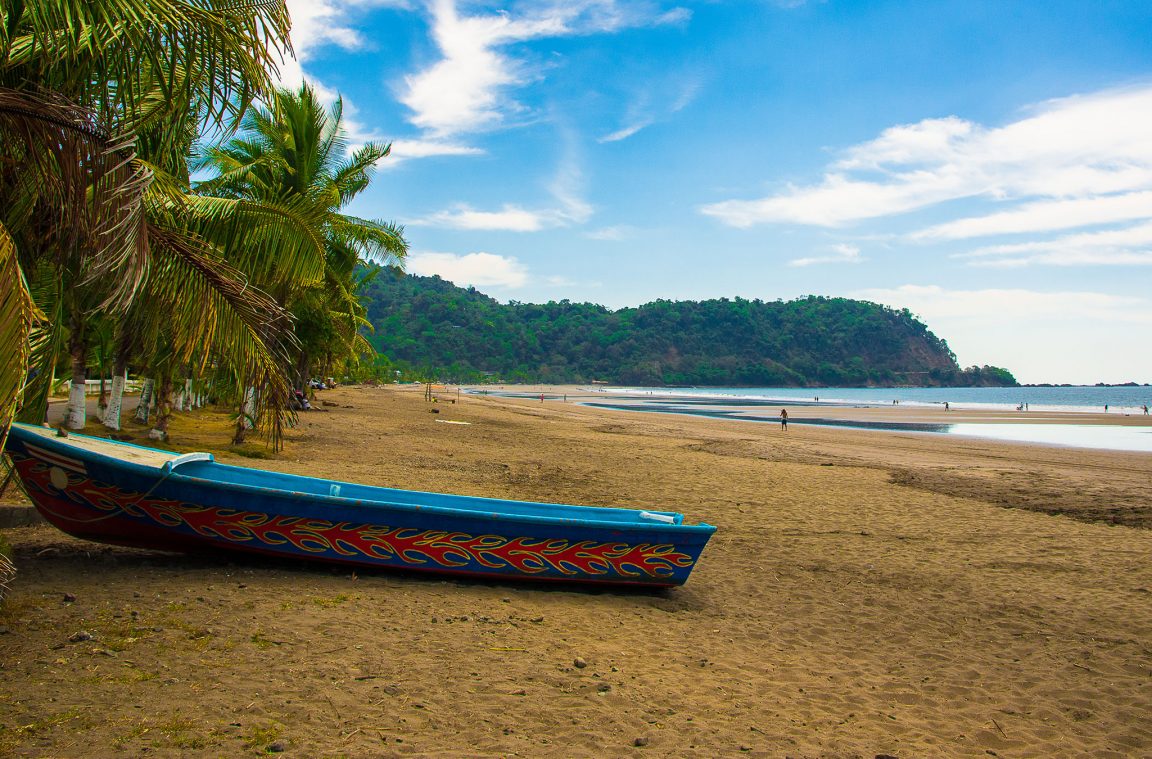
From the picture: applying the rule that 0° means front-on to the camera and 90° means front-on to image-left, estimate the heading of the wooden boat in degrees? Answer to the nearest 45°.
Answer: approximately 90°

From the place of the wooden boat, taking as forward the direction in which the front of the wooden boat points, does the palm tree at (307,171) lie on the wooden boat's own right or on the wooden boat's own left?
on the wooden boat's own right
